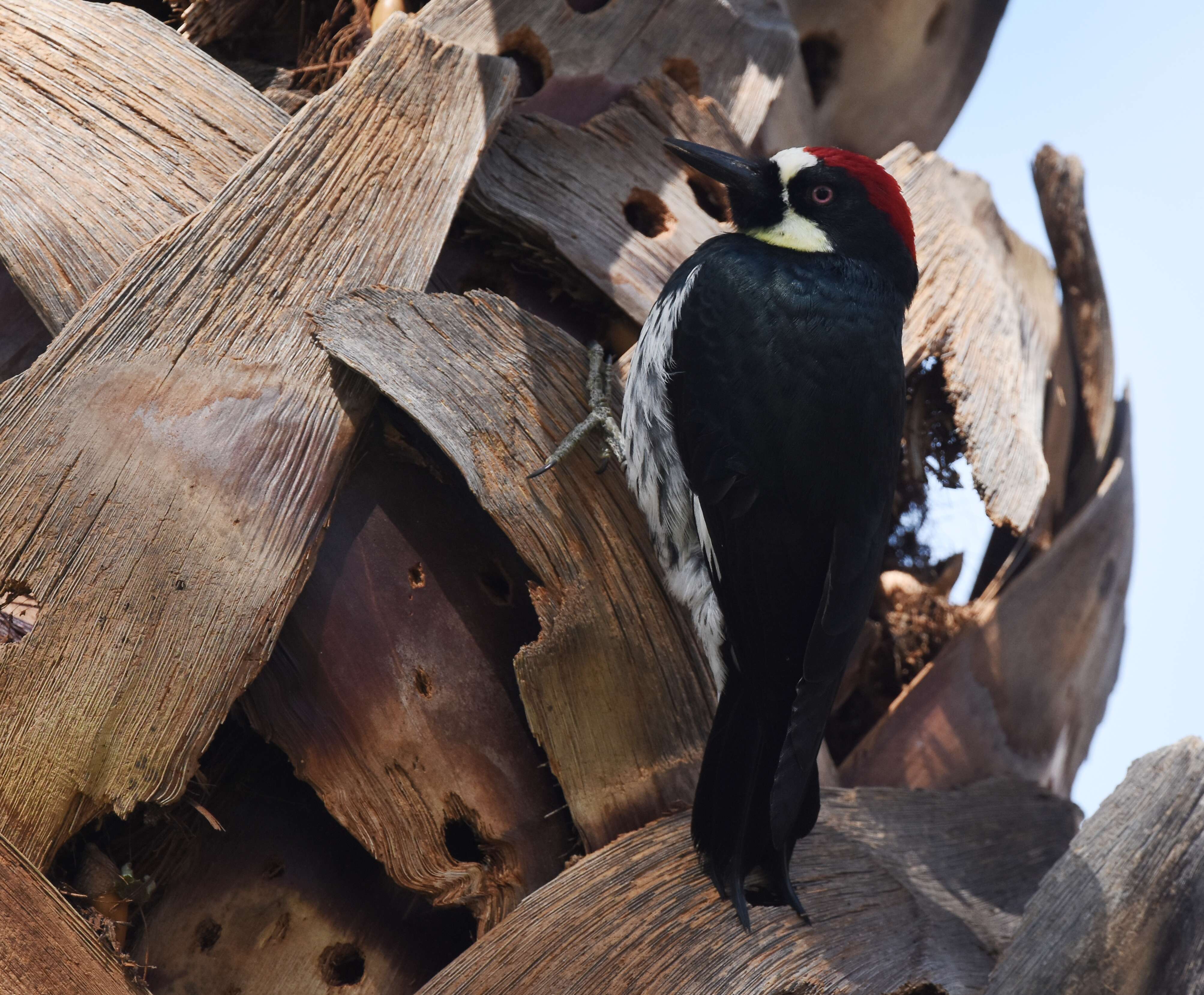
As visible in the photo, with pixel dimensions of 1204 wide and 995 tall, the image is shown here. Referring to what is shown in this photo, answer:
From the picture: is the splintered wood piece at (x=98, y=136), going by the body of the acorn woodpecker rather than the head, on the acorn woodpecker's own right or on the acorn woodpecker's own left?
on the acorn woodpecker's own left

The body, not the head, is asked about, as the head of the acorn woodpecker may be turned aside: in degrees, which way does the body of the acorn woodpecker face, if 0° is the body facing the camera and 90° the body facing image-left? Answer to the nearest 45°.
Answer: approximately 135°

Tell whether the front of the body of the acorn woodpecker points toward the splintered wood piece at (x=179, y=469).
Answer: no
